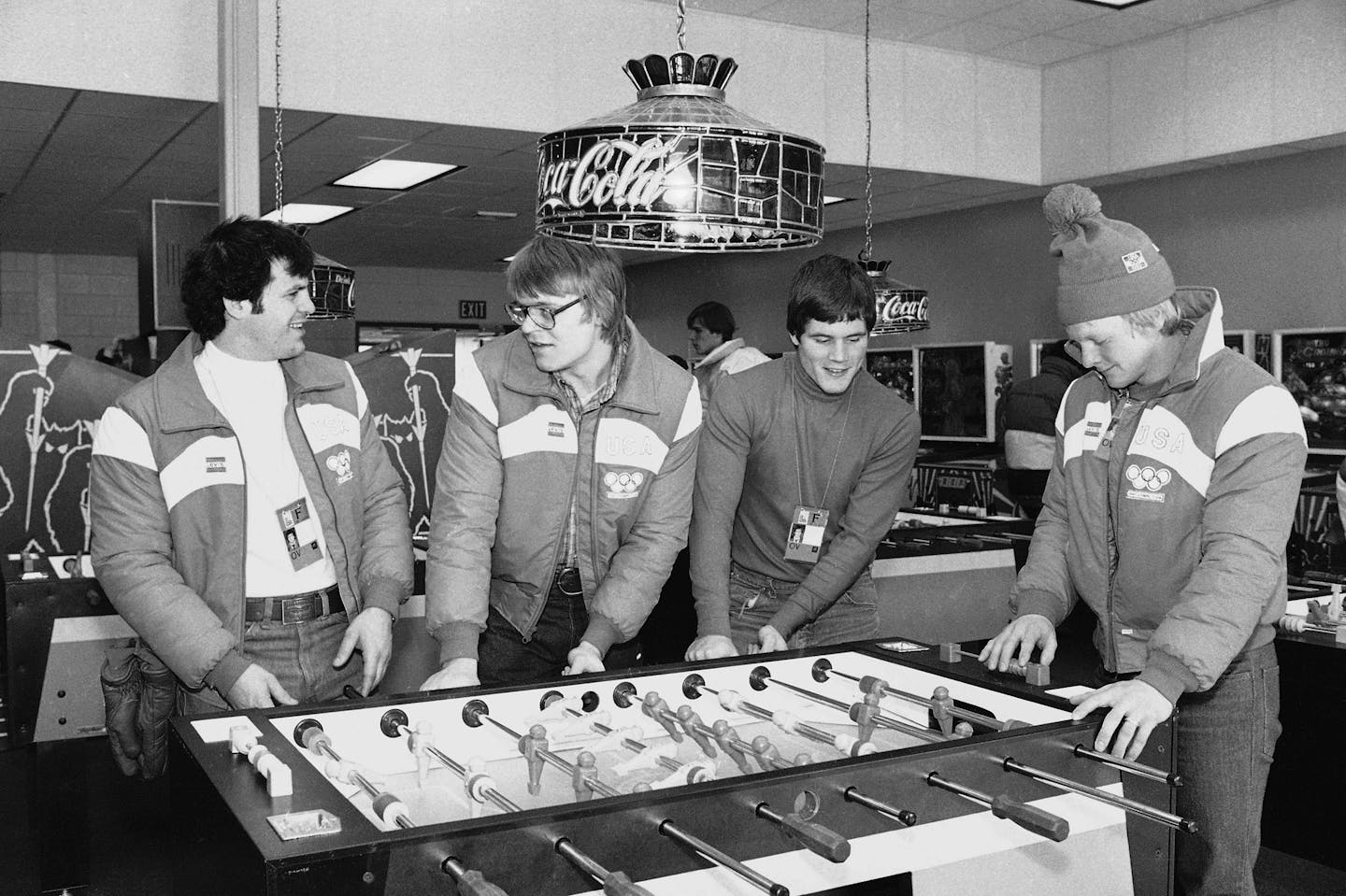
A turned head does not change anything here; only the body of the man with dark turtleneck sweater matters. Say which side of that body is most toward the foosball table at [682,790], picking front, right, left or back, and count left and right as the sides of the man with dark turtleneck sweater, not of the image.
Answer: front

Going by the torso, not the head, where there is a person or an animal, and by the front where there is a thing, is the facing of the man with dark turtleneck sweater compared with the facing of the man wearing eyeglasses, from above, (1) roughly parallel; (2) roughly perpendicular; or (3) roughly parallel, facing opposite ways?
roughly parallel

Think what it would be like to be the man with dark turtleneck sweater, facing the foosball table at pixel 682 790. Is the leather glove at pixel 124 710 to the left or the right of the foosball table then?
right

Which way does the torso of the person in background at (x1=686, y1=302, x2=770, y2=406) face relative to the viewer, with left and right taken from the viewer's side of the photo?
facing the viewer and to the left of the viewer

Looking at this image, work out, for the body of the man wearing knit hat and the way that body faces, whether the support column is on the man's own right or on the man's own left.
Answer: on the man's own right

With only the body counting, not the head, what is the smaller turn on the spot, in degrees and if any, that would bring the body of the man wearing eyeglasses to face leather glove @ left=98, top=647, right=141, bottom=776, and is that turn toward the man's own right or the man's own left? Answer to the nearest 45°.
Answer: approximately 90° to the man's own right

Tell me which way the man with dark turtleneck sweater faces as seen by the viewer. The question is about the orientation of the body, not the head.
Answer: toward the camera

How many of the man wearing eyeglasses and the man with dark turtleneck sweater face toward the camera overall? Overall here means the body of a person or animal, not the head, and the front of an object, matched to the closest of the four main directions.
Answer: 2

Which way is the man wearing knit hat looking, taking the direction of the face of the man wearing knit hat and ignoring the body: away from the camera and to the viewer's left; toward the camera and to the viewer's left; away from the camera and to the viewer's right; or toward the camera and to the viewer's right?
toward the camera and to the viewer's left

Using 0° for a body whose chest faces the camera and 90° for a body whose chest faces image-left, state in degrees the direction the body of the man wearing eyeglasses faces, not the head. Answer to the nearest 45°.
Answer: approximately 0°

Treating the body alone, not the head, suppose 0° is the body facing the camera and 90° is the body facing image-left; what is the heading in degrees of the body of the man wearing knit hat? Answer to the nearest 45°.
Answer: approximately 45°
